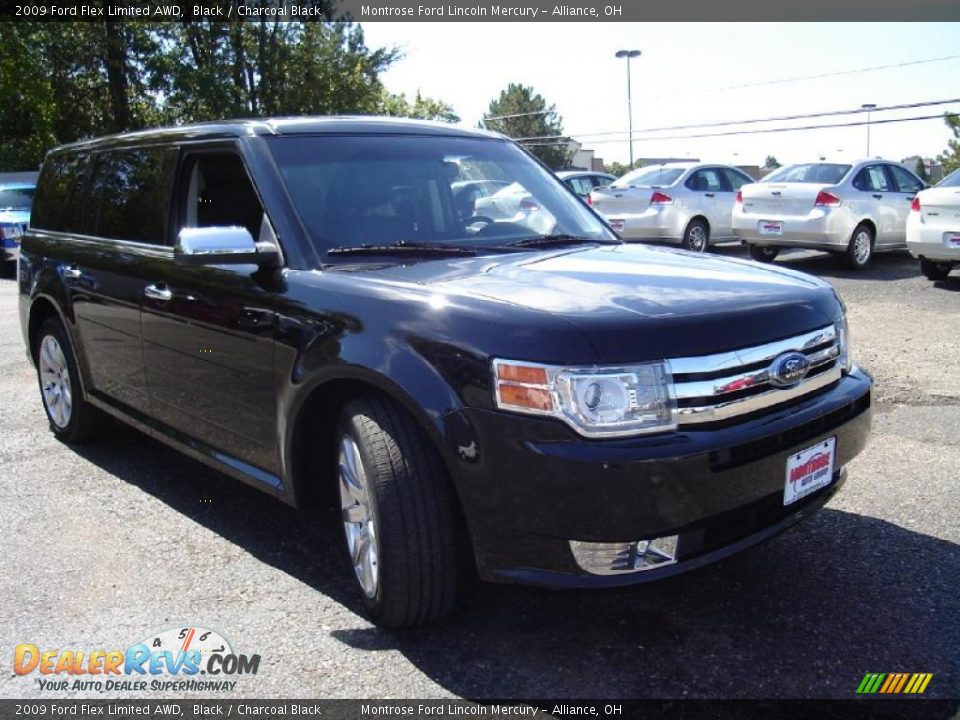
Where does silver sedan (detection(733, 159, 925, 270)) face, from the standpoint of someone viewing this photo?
facing away from the viewer and to the right of the viewer

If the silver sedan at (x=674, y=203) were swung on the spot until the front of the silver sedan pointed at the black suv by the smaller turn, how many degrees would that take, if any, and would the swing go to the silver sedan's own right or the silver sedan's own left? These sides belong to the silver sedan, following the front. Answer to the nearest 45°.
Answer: approximately 135° to the silver sedan's own right

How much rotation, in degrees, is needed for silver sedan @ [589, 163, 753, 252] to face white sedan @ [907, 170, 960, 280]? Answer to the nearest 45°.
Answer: approximately 90° to its right

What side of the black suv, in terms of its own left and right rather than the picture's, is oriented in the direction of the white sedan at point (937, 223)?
left

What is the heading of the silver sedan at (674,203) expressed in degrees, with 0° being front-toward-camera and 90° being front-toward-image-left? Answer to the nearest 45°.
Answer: approximately 225°

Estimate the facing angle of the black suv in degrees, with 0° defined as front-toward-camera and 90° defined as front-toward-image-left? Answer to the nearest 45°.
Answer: approximately 315°

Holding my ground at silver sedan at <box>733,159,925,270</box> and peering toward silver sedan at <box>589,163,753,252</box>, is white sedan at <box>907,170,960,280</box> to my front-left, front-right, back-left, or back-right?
back-left

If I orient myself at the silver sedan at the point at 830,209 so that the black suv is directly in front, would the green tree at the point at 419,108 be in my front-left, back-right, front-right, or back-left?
back-right

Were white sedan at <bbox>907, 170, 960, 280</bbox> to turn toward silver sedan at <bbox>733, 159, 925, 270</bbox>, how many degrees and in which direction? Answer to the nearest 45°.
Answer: approximately 90° to its left

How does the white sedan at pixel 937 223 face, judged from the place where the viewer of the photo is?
facing away from the viewer and to the right of the viewer

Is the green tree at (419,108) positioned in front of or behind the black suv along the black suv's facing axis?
behind

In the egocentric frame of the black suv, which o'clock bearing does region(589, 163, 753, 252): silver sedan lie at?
The silver sedan is roughly at 8 o'clock from the black suv.
